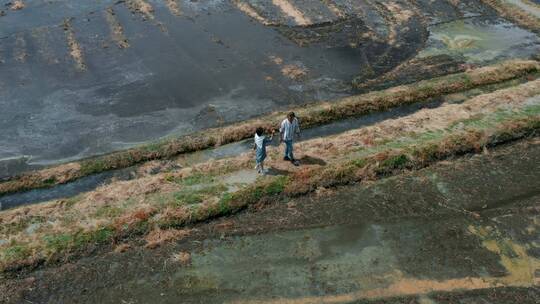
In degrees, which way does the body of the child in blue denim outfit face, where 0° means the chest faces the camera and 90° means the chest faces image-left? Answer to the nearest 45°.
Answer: approximately 225°

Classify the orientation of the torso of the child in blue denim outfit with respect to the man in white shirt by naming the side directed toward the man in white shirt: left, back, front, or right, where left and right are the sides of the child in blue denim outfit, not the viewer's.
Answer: front
